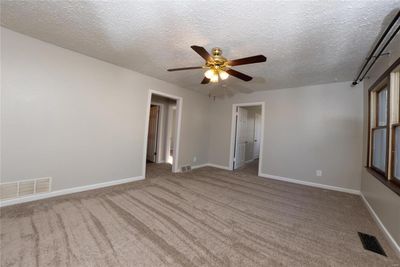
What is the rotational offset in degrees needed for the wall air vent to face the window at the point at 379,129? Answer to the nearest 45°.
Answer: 0° — it already faces it

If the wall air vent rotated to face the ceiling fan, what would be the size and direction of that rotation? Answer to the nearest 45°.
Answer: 0° — it already faces it

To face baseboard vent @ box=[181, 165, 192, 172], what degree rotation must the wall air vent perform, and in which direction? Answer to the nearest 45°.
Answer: approximately 45° to its left

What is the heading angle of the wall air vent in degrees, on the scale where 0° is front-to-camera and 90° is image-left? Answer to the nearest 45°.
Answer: approximately 315°

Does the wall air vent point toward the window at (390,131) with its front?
yes
